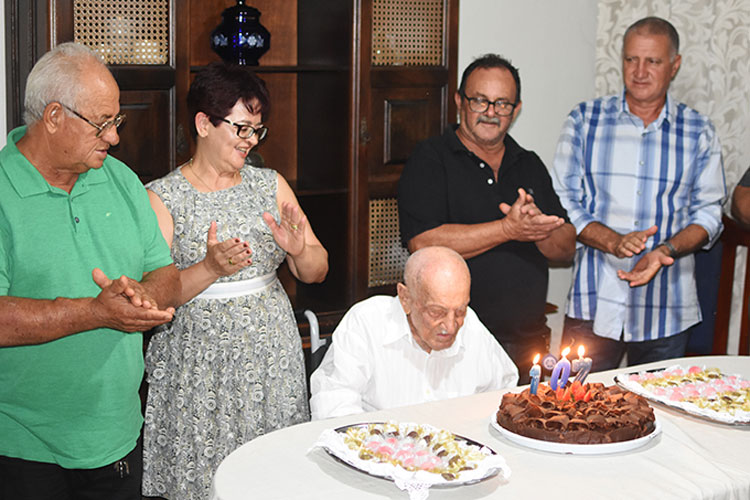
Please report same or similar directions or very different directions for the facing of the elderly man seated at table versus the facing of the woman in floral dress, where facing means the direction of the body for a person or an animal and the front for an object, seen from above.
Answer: same or similar directions

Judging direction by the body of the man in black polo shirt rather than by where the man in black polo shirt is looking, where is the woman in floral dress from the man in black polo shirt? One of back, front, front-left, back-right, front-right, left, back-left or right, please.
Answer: right

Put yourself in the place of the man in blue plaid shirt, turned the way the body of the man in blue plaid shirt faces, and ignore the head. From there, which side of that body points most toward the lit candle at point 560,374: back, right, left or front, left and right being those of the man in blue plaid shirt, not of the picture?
front

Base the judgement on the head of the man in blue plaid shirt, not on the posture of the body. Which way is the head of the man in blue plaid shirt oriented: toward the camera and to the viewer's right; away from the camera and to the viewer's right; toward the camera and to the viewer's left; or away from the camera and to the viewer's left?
toward the camera and to the viewer's left

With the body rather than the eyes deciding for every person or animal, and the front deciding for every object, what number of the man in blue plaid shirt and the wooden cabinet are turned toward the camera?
2

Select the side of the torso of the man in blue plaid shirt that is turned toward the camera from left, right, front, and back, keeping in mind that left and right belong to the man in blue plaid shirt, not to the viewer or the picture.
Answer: front

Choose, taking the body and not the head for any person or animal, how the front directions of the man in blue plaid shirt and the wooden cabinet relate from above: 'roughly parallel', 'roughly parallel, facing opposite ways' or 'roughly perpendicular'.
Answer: roughly parallel

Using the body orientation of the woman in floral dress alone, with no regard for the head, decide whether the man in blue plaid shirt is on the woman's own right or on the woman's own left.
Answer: on the woman's own left

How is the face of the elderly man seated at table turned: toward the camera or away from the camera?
toward the camera

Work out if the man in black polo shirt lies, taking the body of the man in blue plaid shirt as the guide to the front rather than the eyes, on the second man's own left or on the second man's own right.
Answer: on the second man's own right

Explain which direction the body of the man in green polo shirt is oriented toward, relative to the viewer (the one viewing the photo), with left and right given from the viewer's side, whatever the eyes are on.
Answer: facing the viewer and to the right of the viewer

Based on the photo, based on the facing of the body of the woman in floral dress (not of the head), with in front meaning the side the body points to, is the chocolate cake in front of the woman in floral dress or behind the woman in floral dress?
in front

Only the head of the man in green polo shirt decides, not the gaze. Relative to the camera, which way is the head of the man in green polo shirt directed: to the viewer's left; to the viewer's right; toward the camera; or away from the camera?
to the viewer's right

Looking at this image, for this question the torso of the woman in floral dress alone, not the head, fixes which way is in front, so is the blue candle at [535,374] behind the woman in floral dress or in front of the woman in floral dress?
in front

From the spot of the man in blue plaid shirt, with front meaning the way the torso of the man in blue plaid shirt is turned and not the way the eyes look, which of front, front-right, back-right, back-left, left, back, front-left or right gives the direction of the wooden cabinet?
right

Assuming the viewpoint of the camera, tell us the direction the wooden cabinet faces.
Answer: facing the viewer

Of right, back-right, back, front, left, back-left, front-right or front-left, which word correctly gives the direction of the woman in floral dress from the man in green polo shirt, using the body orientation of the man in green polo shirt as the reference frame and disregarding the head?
left
